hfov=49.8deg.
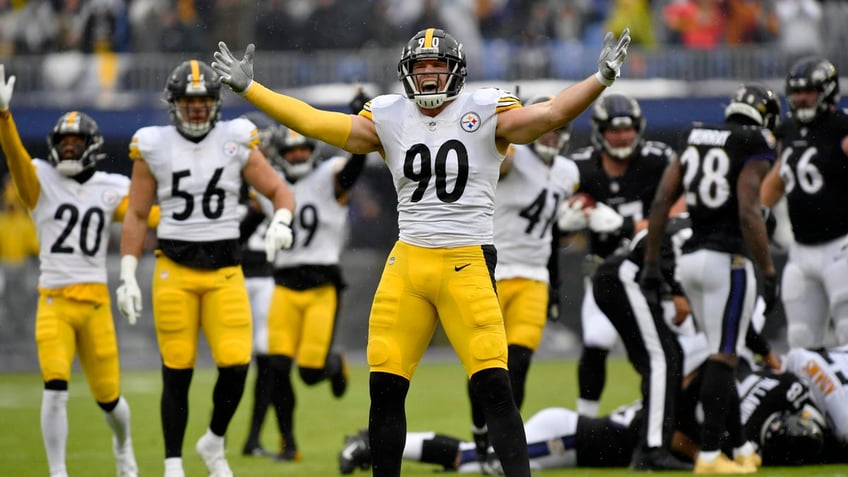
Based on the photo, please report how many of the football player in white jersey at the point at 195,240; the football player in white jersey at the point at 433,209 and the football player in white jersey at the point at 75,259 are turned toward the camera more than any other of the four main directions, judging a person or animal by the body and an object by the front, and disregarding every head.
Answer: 3

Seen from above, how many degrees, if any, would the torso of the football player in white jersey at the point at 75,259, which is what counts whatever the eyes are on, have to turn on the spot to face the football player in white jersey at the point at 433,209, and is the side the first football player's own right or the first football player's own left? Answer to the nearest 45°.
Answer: approximately 45° to the first football player's own left

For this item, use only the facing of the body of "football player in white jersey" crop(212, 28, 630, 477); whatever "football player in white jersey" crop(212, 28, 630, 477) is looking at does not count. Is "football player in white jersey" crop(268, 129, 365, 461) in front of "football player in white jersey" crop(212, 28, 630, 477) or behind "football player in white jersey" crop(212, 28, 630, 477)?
behind

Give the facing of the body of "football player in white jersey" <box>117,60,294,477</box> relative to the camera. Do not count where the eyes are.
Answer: toward the camera

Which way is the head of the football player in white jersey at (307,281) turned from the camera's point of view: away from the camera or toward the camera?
toward the camera

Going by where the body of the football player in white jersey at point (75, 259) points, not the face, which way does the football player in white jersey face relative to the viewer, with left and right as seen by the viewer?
facing the viewer

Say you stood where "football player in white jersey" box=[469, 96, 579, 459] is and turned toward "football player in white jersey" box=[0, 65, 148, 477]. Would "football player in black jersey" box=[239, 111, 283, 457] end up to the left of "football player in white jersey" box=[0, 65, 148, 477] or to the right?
right

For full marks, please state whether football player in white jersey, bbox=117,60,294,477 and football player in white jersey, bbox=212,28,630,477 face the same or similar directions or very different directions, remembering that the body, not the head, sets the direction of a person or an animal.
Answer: same or similar directions

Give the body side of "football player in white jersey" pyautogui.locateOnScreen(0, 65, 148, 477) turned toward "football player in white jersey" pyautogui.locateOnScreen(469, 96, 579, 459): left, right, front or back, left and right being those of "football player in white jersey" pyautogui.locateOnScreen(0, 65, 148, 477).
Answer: left

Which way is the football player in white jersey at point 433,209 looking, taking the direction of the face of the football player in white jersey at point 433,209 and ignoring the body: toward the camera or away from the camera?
toward the camera

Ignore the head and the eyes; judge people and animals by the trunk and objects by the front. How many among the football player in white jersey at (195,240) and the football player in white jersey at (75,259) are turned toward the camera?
2

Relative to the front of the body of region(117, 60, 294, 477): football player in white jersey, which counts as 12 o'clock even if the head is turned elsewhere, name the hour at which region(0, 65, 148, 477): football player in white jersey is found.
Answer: region(0, 65, 148, 477): football player in white jersey is roughly at 4 o'clock from region(117, 60, 294, 477): football player in white jersey.

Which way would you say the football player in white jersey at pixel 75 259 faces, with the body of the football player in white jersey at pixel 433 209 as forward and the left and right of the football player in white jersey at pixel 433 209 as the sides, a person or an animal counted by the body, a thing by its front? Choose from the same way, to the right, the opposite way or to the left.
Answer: the same way
